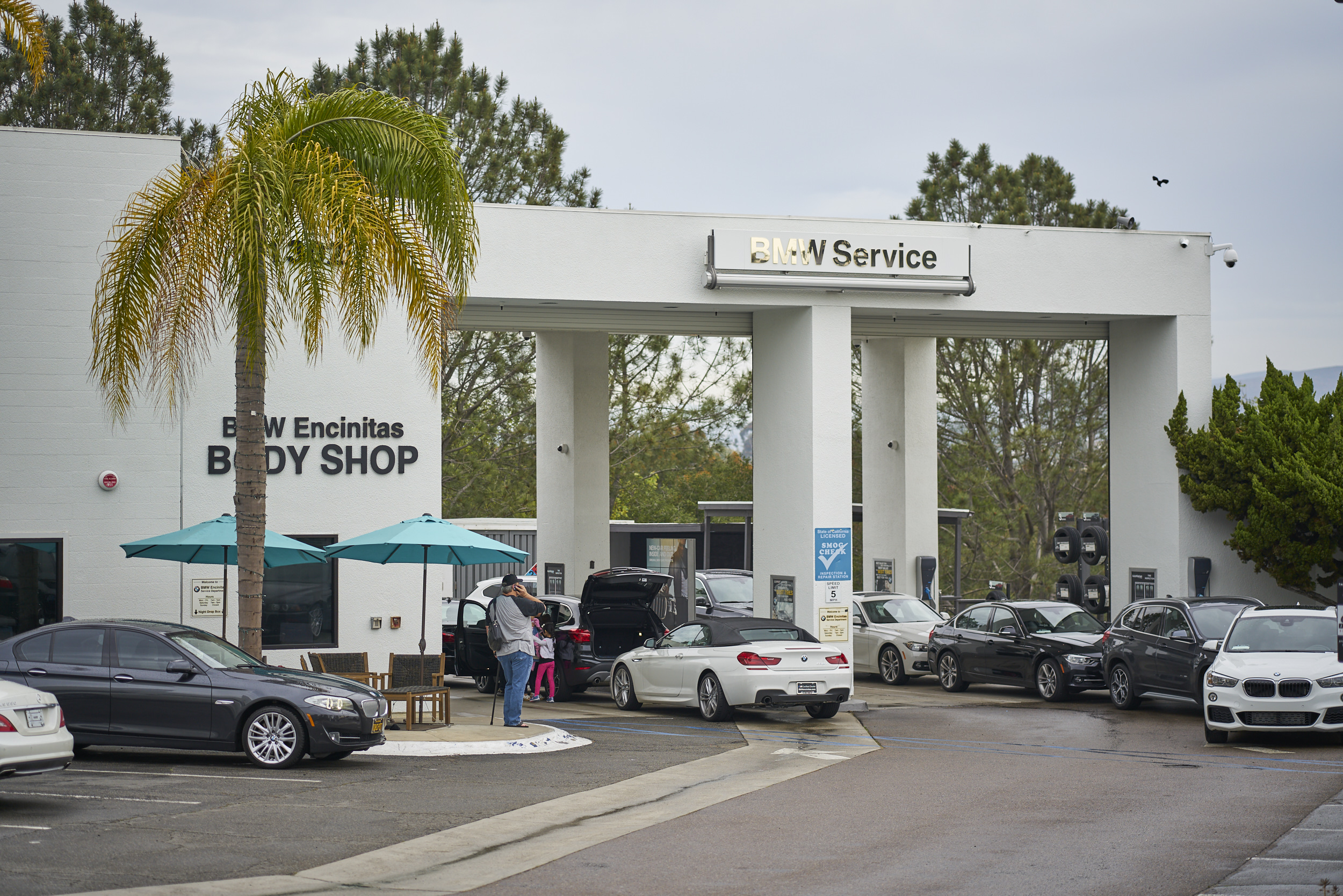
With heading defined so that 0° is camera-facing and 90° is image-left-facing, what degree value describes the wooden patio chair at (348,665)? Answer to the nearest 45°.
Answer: approximately 315°

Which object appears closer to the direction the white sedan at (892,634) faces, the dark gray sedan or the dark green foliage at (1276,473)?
the dark green foliage

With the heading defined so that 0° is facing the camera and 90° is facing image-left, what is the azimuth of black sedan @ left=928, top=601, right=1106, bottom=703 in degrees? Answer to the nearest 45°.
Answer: approximately 315°

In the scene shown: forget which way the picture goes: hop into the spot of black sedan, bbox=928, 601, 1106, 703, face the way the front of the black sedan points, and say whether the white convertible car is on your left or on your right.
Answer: on your right

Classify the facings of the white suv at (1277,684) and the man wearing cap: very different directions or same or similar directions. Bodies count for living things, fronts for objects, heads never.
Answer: very different directions

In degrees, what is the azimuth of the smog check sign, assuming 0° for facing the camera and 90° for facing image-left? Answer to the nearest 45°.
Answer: approximately 0°

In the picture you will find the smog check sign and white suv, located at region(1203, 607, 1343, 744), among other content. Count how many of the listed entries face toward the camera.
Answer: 2

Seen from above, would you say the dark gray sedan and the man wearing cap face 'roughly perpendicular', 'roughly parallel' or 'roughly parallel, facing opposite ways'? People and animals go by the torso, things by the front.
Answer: roughly perpendicular
